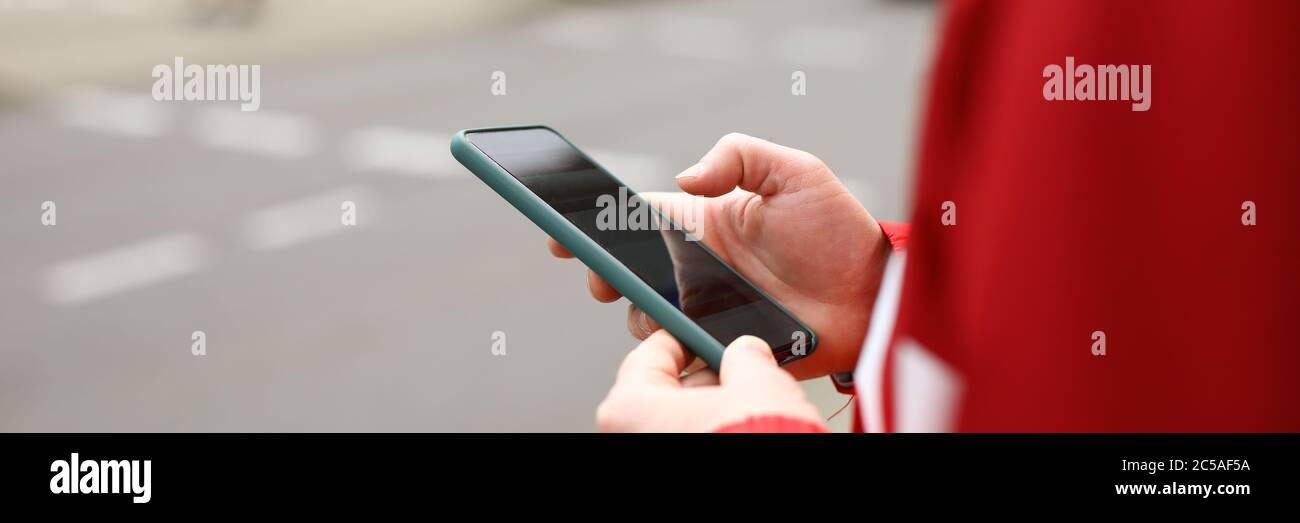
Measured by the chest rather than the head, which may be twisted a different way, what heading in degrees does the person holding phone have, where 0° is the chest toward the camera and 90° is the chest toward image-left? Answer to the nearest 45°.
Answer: approximately 90°
